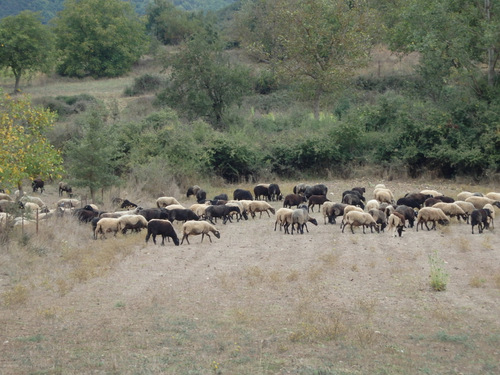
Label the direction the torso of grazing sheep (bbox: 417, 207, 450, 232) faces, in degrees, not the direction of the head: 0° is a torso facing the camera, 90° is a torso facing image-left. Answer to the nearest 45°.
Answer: approximately 270°

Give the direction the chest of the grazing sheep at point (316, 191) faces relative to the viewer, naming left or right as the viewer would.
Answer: facing to the left of the viewer

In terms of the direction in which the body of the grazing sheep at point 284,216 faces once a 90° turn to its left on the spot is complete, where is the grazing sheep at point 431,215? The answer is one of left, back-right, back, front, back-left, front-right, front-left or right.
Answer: back-right

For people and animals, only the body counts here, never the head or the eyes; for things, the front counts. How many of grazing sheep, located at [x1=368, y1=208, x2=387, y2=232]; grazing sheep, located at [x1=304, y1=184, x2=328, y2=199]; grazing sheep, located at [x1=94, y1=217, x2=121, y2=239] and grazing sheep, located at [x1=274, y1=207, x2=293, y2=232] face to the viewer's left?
2

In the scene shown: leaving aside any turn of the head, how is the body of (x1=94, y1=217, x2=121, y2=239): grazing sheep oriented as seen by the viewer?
to the viewer's left

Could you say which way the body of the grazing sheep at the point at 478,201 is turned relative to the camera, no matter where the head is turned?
to the viewer's right
